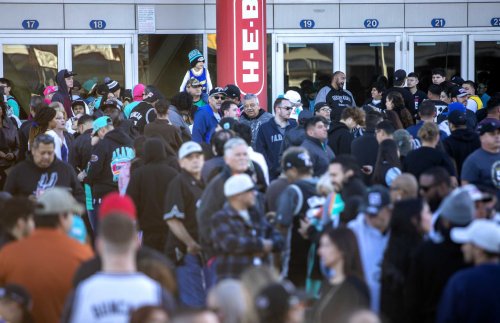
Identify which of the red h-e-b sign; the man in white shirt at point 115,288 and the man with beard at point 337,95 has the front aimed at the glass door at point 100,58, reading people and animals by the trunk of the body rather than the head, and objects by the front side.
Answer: the man in white shirt

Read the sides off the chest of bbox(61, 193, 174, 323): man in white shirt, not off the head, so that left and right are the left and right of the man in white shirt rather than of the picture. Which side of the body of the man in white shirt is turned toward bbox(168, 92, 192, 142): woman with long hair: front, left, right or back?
front

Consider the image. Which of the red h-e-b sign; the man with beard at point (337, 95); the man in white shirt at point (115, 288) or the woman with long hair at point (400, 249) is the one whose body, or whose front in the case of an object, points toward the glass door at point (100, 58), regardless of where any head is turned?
the man in white shirt

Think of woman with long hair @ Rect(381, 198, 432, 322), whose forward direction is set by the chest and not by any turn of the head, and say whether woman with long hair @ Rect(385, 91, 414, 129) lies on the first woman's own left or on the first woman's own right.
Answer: on the first woman's own left

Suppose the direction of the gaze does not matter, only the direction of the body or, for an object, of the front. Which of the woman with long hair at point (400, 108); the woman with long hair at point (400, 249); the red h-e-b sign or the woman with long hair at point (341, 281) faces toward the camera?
the red h-e-b sign

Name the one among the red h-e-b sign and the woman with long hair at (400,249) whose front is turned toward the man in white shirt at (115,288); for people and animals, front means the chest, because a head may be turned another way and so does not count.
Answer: the red h-e-b sign

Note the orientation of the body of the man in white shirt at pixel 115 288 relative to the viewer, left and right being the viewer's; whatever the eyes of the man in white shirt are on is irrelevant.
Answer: facing away from the viewer

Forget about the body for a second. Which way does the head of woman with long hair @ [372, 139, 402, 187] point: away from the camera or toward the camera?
away from the camera

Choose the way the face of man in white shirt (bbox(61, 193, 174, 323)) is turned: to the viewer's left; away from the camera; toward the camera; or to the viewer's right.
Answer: away from the camera
